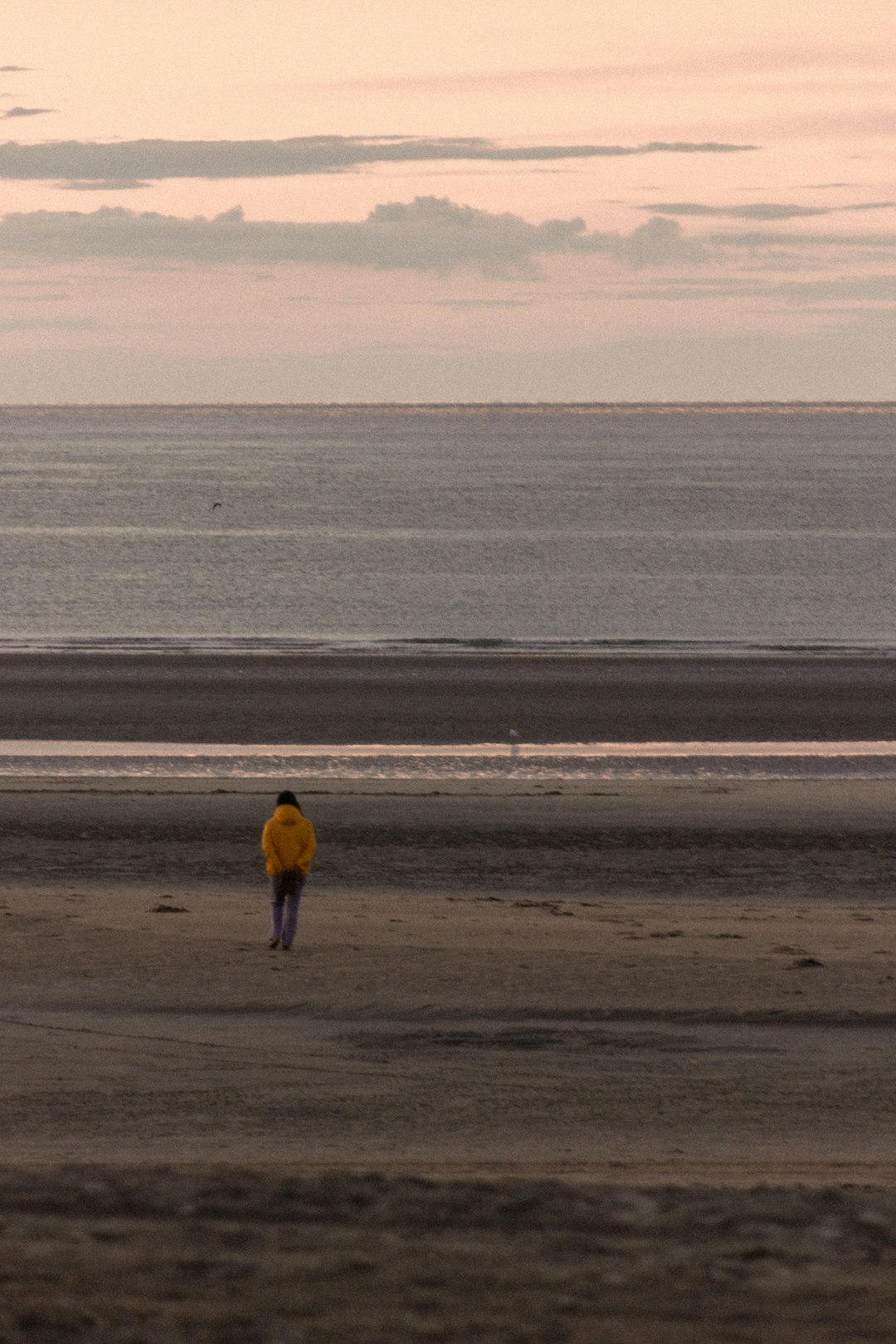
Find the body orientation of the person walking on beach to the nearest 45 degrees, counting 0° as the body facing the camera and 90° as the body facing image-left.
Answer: approximately 180°

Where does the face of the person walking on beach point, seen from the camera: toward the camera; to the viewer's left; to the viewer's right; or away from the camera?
away from the camera
